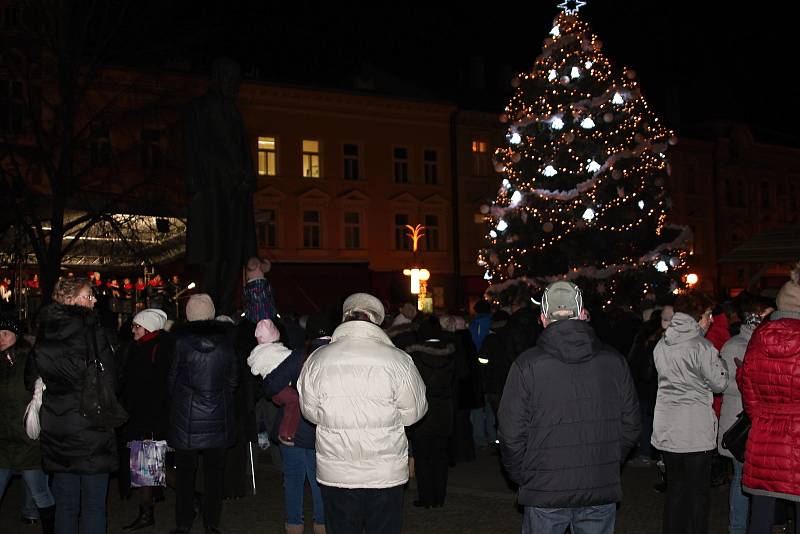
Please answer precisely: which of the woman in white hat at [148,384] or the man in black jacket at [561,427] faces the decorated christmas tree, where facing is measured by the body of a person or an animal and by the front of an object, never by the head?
the man in black jacket

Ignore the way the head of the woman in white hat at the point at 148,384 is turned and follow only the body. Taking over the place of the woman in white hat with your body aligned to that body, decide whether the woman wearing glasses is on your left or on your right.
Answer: on your left

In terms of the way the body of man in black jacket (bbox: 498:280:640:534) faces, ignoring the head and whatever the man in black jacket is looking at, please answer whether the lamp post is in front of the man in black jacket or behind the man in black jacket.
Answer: in front

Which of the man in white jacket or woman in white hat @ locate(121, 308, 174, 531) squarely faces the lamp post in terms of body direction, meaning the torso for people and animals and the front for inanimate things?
the man in white jacket

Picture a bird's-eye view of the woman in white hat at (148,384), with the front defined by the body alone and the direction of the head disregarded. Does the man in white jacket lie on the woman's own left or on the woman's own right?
on the woman's own left

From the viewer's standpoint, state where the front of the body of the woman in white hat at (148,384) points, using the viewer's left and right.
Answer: facing to the left of the viewer

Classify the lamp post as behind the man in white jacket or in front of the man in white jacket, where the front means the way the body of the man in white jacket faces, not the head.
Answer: in front

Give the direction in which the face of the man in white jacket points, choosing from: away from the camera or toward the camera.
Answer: away from the camera

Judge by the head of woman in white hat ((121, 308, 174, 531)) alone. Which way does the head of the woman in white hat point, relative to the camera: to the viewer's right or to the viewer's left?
to the viewer's left

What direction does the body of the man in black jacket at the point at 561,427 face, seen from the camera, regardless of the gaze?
away from the camera

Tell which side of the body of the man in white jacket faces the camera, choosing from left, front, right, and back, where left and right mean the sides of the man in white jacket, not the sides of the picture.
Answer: back
